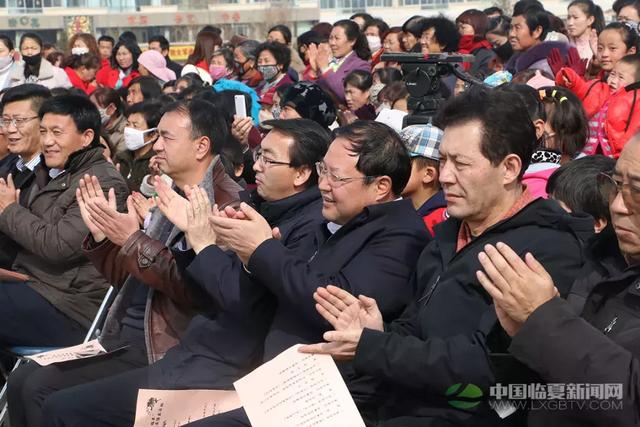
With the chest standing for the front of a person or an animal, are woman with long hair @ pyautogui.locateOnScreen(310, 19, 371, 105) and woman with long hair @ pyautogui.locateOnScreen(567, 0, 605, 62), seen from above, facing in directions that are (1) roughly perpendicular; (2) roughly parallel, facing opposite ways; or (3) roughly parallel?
roughly parallel

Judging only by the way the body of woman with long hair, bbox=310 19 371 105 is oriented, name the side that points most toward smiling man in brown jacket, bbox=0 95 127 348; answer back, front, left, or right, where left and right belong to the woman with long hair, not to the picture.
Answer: front

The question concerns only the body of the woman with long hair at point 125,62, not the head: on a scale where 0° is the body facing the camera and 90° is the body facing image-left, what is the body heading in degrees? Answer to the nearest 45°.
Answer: approximately 45°

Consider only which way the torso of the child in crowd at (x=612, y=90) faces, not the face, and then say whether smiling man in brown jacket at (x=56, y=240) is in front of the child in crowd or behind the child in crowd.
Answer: in front

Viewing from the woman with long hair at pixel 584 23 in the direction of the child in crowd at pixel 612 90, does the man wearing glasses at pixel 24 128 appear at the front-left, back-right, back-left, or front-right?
front-right

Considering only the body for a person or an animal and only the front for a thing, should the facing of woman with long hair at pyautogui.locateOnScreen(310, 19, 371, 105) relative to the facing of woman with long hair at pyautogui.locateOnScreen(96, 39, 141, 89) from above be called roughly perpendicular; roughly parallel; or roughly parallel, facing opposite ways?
roughly parallel

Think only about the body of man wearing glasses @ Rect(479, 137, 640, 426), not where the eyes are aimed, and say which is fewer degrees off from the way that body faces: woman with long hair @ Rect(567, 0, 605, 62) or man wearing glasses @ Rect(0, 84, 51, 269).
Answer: the man wearing glasses

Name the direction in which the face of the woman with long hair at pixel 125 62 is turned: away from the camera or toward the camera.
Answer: toward the camera

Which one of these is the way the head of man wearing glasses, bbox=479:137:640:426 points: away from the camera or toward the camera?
toward the camera

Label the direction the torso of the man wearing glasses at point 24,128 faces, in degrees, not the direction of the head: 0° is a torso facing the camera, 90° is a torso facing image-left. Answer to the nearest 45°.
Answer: approximately 45°

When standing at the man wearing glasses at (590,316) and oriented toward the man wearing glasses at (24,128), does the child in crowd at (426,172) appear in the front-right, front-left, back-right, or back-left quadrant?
front-right

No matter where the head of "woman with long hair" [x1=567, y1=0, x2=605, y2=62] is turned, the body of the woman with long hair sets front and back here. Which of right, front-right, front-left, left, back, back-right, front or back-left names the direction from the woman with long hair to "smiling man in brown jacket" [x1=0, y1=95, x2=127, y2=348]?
front

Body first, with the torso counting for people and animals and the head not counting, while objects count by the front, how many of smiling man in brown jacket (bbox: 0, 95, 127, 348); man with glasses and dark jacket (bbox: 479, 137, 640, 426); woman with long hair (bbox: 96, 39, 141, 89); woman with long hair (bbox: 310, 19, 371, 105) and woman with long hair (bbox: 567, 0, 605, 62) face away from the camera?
0

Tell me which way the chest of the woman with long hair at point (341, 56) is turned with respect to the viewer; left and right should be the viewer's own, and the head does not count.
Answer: facing the viewer and to the left of the viewer

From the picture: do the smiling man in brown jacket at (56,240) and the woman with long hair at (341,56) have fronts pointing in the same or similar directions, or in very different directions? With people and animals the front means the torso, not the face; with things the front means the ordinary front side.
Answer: same or similar directions

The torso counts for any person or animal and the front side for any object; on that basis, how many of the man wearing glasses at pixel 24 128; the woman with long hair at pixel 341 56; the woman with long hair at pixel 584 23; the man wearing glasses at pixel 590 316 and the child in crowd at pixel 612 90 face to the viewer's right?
0

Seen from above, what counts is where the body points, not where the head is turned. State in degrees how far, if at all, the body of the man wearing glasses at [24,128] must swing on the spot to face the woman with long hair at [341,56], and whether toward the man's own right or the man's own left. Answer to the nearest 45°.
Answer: approximately 180°

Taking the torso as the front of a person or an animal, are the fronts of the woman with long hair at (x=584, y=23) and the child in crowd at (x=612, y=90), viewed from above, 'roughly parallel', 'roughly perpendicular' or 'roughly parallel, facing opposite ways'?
roughly parallel
